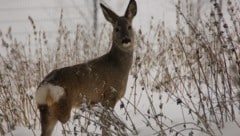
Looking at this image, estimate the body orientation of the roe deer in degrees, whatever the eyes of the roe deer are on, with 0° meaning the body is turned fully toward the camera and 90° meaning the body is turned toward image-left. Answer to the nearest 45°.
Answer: approximately 225°
